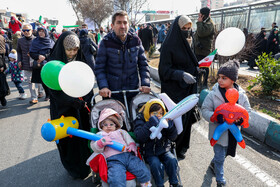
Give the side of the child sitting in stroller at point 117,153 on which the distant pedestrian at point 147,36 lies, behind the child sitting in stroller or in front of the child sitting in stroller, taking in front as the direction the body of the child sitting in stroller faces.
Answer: behind

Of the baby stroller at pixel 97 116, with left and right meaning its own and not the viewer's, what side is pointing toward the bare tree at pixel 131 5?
back

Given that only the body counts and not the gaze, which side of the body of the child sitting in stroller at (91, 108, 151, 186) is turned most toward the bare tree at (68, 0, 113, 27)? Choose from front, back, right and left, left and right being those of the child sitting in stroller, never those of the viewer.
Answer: back

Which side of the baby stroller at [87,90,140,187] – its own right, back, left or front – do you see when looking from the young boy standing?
left

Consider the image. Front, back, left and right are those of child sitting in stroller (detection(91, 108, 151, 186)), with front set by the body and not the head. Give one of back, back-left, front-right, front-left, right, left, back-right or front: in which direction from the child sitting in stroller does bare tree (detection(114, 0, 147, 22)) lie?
back

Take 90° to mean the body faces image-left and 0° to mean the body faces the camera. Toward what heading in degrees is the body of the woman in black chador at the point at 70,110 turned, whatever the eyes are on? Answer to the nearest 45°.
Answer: approximately 315°
